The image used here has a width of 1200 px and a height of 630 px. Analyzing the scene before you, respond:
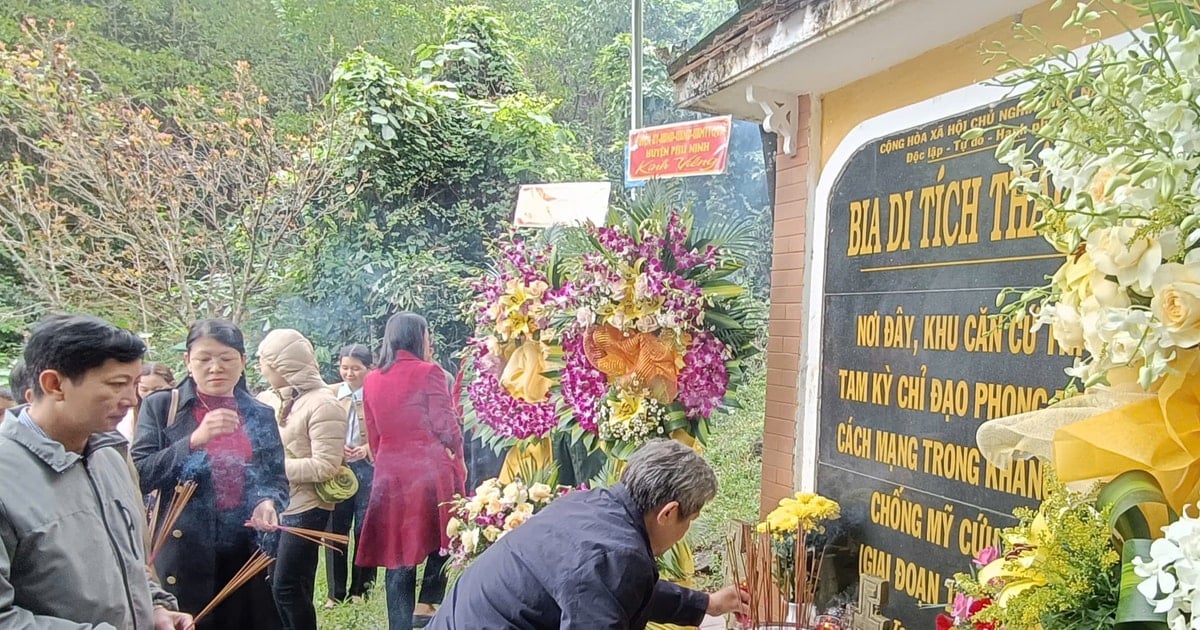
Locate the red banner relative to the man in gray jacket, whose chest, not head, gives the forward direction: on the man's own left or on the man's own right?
on the man's own left

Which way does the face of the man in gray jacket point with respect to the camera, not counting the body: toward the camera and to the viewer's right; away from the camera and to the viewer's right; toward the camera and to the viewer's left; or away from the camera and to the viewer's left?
toward the camera and to the viewer's right

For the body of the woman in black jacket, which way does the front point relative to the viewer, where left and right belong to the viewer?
facing the viewer

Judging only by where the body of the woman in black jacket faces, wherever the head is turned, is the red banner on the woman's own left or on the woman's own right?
on the woman's own left

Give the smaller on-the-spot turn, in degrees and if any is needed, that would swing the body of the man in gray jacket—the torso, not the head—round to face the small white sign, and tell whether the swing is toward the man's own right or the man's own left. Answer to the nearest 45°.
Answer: approximately 90° to the man's own left

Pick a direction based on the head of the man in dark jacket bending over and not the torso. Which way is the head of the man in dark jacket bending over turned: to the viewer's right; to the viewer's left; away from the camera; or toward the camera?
to the viewer's right

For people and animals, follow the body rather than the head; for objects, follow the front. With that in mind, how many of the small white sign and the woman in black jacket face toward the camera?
2

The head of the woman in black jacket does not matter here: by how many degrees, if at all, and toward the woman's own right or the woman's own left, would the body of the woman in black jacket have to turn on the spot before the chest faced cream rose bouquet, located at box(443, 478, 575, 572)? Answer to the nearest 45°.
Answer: approximately 45° to the woman's own left

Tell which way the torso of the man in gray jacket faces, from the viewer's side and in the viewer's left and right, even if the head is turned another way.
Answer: facing the viewer and to the right of the viewer

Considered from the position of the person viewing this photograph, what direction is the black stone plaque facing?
facing the viewer and to the left of the viewer

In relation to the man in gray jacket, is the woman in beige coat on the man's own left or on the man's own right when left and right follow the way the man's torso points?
on the man's own left

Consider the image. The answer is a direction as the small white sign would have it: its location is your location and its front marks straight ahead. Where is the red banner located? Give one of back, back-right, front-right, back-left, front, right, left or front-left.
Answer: left

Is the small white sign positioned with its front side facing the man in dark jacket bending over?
yes

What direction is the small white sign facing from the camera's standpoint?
toward the camera

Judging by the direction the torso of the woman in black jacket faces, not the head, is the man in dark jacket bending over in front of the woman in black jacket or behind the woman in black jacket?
in front
